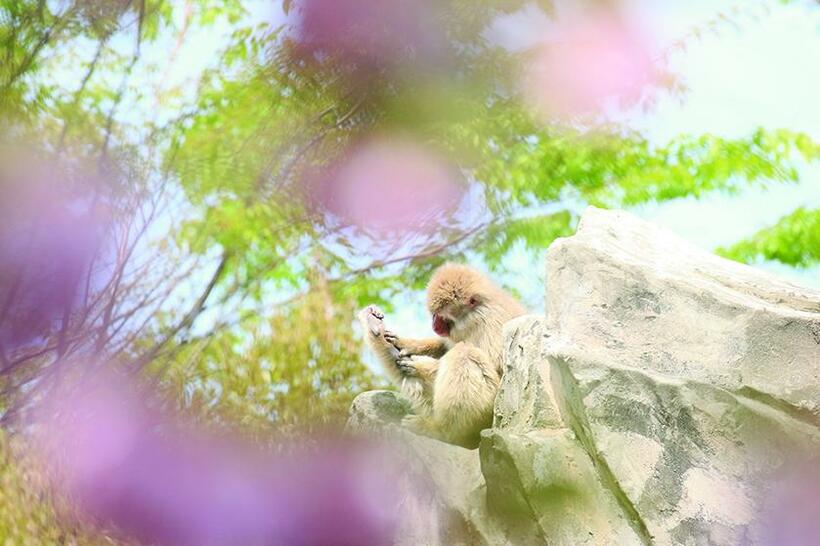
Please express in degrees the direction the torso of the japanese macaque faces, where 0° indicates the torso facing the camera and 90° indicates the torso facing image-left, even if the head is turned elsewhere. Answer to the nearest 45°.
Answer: approximately 90°
